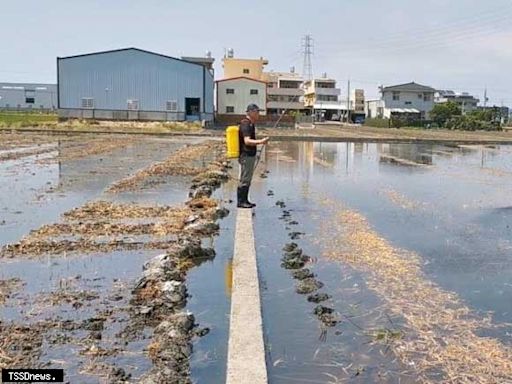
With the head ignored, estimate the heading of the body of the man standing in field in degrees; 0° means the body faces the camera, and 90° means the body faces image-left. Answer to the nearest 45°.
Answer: approximately 270°

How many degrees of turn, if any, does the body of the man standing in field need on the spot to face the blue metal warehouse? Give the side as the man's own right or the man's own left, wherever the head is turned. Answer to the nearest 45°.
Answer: approximately 90° to the man's own left

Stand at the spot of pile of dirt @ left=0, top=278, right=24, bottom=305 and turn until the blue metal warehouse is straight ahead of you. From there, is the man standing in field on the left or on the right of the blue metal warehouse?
right

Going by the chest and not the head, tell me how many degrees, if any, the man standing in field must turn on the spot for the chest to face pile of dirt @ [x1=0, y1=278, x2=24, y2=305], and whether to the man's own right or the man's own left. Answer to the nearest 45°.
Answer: approximately 135° to the man's own right
